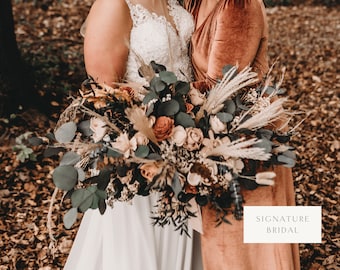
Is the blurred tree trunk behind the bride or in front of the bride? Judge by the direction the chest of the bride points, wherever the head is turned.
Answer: behind

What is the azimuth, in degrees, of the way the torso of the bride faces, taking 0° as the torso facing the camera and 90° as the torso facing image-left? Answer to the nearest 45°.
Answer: approximately 315°
